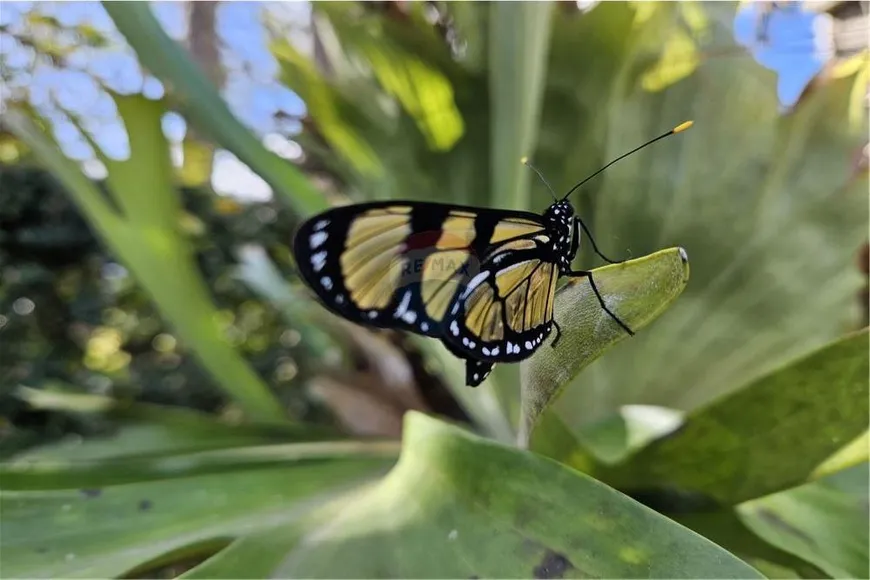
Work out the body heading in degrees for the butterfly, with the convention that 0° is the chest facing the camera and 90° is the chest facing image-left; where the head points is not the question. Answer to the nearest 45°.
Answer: approximately 270°
